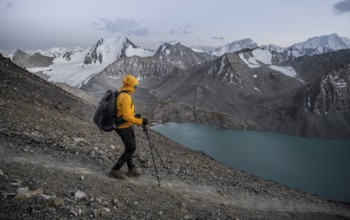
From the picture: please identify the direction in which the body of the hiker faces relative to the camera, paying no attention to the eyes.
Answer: to the viewer's right
